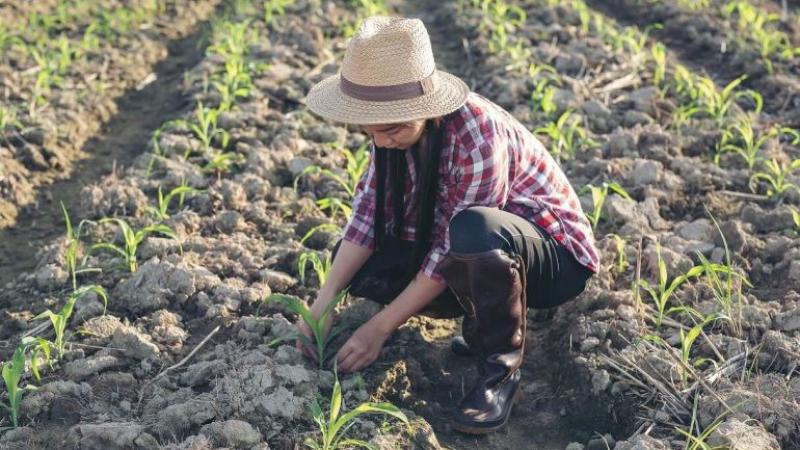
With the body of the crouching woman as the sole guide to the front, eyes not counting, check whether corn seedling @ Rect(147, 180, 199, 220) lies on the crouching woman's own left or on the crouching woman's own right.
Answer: on the crouching woman's own right

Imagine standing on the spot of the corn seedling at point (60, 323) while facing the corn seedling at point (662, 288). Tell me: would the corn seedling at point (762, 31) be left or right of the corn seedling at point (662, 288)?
left

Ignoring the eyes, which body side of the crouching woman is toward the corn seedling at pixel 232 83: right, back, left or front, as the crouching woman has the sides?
right

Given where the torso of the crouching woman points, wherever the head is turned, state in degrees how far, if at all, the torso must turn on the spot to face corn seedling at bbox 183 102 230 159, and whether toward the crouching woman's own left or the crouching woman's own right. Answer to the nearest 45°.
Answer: approximately 90° to the crouching woman's own right

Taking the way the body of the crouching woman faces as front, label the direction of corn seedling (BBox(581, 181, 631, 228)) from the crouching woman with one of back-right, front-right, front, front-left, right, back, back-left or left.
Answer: back

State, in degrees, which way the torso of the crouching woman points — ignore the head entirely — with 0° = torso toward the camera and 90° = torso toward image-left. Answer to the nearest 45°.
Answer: approximately 45°

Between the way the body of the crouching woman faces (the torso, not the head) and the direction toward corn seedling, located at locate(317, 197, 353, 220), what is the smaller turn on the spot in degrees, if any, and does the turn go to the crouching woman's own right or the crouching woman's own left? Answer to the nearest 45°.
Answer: approximately 90° to the crouching woman's own right

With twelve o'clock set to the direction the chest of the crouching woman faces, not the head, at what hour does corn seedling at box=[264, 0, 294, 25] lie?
The corn seedling is roughly at 4 o'clock from the crouching woman.

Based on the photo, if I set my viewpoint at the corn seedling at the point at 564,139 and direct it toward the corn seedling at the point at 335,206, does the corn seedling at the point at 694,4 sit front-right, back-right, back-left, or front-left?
back-right

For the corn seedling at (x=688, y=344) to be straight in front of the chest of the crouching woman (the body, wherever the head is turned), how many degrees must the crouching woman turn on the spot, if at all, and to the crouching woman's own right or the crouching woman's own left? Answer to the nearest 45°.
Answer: approximately 135° to the crouching woman's own left

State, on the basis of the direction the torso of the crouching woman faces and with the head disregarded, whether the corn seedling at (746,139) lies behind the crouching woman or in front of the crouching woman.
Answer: behind

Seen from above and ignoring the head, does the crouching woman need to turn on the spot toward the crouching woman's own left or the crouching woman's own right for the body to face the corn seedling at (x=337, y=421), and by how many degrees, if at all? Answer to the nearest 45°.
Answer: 0° — they already face it
